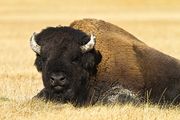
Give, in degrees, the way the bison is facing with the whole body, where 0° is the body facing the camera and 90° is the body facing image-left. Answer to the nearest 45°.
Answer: approximately 45°
